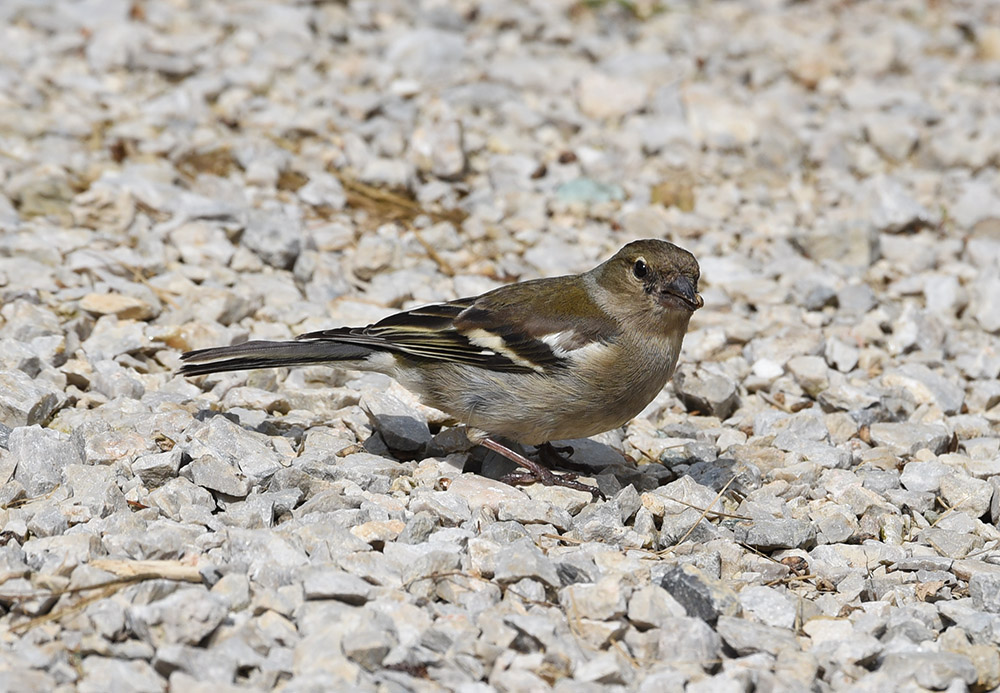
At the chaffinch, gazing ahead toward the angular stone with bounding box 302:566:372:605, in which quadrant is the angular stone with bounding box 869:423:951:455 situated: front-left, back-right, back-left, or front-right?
back-left

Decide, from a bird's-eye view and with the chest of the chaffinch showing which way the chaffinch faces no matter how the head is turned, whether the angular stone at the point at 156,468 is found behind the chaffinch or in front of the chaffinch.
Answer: behind

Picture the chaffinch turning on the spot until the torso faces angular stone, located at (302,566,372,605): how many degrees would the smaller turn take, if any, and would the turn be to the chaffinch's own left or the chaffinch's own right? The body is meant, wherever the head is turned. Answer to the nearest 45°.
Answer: approximately 90° to the chaffinch's own right

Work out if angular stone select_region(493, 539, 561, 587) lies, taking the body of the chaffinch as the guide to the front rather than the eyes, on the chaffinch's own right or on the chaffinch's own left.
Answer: on the chaffinch's own right

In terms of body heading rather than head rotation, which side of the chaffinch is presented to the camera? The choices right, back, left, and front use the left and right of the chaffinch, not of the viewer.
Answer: right

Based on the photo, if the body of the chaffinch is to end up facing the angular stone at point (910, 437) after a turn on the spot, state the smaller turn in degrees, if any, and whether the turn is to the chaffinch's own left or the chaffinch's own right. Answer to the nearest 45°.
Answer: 0° — it already faces it

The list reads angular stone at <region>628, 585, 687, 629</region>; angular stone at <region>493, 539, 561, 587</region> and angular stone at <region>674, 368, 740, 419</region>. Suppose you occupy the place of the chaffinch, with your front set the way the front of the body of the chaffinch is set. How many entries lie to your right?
2

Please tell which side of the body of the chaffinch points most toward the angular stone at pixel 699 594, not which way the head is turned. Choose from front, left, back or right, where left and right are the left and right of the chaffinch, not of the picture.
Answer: right
